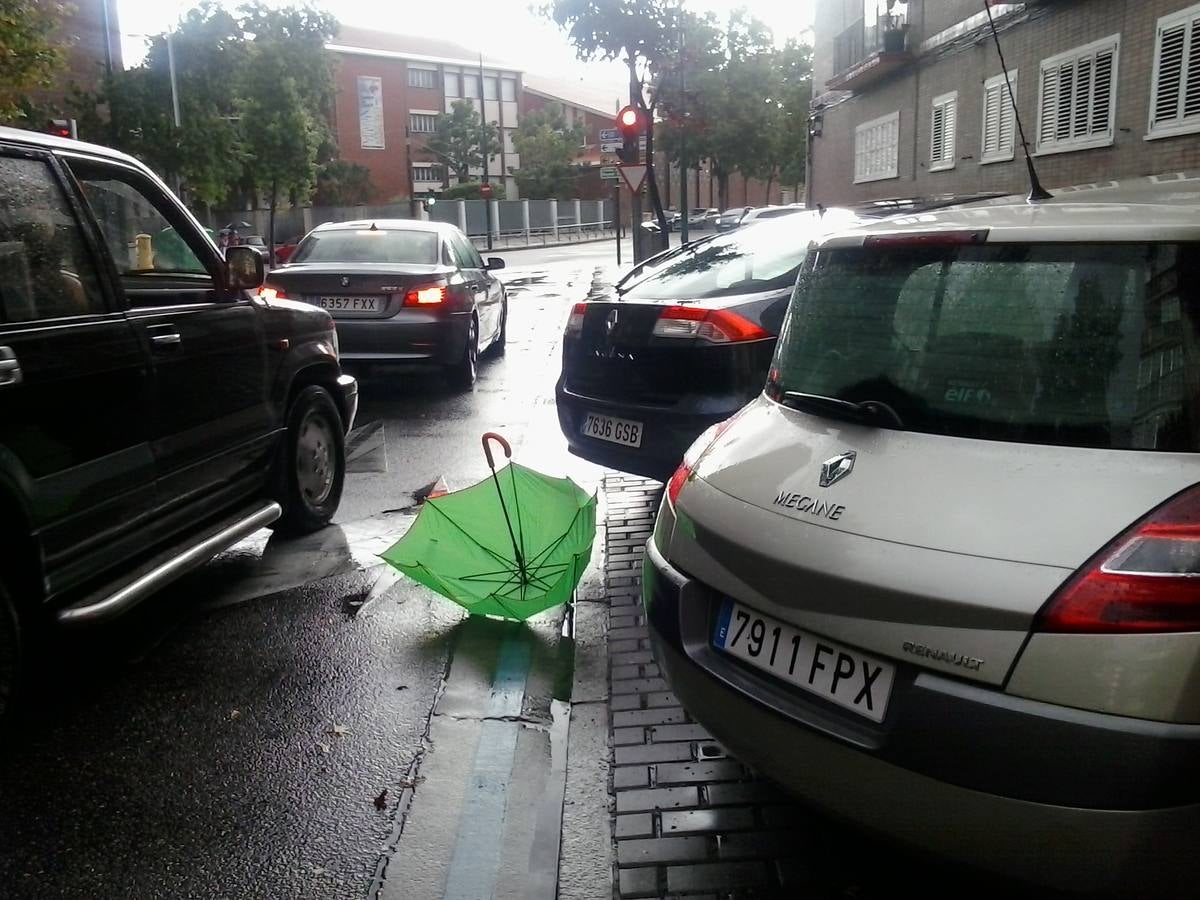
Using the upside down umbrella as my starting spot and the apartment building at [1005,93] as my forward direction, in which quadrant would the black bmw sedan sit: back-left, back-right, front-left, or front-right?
front-left

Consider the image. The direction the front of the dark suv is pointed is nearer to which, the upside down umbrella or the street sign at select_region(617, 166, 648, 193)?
the street sign

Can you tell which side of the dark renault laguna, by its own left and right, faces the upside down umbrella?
back

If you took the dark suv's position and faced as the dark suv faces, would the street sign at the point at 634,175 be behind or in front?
in front

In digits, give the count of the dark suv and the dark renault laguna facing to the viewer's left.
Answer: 0

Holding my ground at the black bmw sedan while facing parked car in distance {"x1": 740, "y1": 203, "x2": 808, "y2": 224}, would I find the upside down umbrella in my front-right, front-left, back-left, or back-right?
back-right

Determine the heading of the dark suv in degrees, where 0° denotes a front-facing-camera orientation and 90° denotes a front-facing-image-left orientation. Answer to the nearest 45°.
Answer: approximately 225°

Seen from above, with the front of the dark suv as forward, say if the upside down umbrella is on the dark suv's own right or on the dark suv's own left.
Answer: on the dark suv's own right

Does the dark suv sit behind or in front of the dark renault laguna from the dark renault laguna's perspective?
behind

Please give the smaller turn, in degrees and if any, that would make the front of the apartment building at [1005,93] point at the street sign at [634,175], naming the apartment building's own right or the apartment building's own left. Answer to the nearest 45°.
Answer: approximately 45° to the apartment building's own right

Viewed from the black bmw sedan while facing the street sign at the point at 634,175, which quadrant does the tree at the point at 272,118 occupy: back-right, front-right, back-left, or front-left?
front-left

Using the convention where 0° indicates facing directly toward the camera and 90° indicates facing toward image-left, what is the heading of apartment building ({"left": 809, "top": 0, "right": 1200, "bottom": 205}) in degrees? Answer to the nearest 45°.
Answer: approximately 45°

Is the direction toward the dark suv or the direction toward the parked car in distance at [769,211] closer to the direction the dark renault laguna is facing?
the parked car in distance

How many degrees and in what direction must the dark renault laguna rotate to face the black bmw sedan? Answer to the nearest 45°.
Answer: approximately 90° to its left

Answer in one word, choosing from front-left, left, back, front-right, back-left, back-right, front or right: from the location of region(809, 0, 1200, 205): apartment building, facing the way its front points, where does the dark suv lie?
front-left

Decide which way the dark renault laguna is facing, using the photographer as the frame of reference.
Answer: facing away from the viewer and to the right of the viewer
